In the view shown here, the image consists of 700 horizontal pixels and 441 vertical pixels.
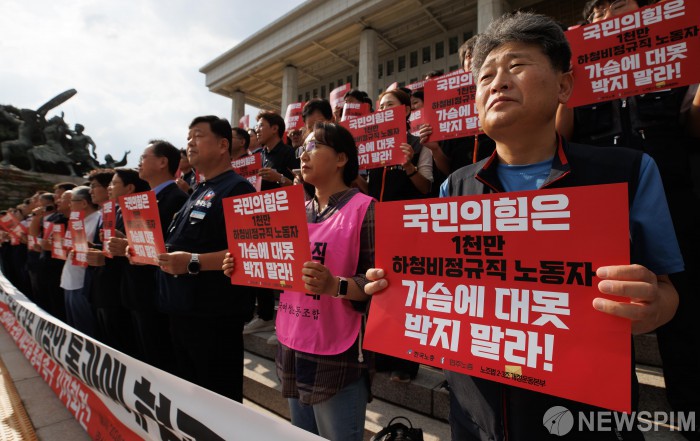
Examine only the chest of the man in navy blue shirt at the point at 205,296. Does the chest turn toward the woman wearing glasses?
no

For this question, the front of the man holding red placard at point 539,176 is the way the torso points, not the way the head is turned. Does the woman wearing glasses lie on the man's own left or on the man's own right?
on the man's own right

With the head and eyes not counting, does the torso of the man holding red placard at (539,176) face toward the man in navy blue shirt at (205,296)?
no

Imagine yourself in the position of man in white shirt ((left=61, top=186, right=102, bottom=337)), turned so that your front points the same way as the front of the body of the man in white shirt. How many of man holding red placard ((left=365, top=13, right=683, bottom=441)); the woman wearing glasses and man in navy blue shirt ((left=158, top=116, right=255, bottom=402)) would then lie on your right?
0

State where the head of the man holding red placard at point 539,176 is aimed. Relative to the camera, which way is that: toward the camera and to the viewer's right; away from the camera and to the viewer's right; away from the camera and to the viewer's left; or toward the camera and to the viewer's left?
toward the camera and to the viewer's left

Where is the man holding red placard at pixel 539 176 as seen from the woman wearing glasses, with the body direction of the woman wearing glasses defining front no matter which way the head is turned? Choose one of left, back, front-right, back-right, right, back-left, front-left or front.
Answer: left

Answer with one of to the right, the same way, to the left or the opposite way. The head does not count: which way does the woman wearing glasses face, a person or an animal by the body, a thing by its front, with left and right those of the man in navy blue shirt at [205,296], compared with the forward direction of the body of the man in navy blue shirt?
the same way

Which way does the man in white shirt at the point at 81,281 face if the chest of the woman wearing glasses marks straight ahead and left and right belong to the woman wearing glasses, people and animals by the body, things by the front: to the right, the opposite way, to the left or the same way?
the same way

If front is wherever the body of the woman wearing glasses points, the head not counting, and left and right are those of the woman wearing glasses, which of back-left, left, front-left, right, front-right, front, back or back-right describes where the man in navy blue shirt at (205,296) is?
right

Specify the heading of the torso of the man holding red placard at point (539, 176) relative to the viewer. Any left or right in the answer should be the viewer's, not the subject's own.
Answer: facing the viewer and to the left of the viewer

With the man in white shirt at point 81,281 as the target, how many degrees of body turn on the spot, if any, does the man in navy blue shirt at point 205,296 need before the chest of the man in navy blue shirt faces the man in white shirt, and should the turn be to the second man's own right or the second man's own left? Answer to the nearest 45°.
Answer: approximately 90° to the second man's own right

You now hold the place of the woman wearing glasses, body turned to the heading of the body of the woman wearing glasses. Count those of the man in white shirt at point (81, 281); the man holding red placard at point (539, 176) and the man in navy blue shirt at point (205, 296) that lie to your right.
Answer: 2

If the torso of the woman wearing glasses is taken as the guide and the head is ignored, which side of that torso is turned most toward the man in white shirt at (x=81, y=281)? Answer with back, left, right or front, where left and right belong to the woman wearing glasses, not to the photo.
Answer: right

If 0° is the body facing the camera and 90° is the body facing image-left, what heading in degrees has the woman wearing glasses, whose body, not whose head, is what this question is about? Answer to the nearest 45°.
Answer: approximately 45°

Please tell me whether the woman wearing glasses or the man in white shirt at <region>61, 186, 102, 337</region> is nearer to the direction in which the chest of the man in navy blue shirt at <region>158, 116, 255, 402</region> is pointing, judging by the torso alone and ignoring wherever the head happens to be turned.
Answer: the woman wearing glasses
